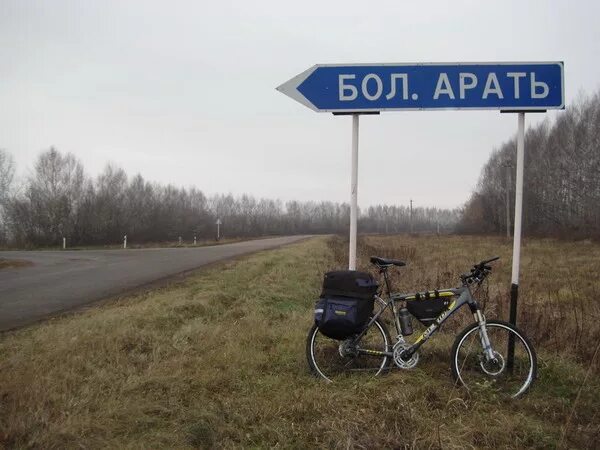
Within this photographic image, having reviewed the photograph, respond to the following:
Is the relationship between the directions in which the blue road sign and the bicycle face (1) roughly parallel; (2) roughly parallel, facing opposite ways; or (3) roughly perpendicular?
roughly perpendicular

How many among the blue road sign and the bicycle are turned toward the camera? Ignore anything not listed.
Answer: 1

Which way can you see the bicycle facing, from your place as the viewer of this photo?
facing to the right of the viewer

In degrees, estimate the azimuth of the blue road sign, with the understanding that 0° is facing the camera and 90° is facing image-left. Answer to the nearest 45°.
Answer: approximately 0°
